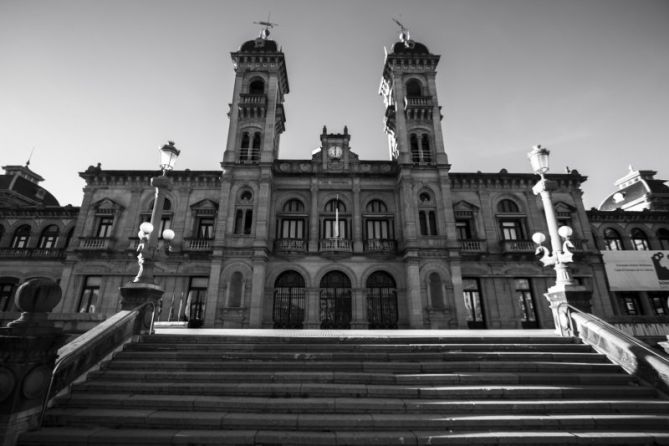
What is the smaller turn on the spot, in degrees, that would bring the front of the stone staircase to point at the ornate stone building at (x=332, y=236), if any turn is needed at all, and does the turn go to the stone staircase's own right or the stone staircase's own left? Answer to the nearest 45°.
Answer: approximately 180°

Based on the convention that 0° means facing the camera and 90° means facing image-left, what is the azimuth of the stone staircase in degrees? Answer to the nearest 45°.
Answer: approximately 0°

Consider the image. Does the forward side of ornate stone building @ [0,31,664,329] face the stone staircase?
yes

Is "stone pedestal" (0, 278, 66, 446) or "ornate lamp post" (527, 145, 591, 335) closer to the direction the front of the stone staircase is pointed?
the stone pedestal

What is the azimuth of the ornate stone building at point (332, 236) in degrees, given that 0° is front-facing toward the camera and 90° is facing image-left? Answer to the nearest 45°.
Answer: approximately 0°

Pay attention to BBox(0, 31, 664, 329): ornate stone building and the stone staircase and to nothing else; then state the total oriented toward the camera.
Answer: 2

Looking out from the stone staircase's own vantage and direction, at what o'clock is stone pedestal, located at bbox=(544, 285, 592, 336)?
The stone pedestal is roughly at 8 o'clock from the stone staircase.
